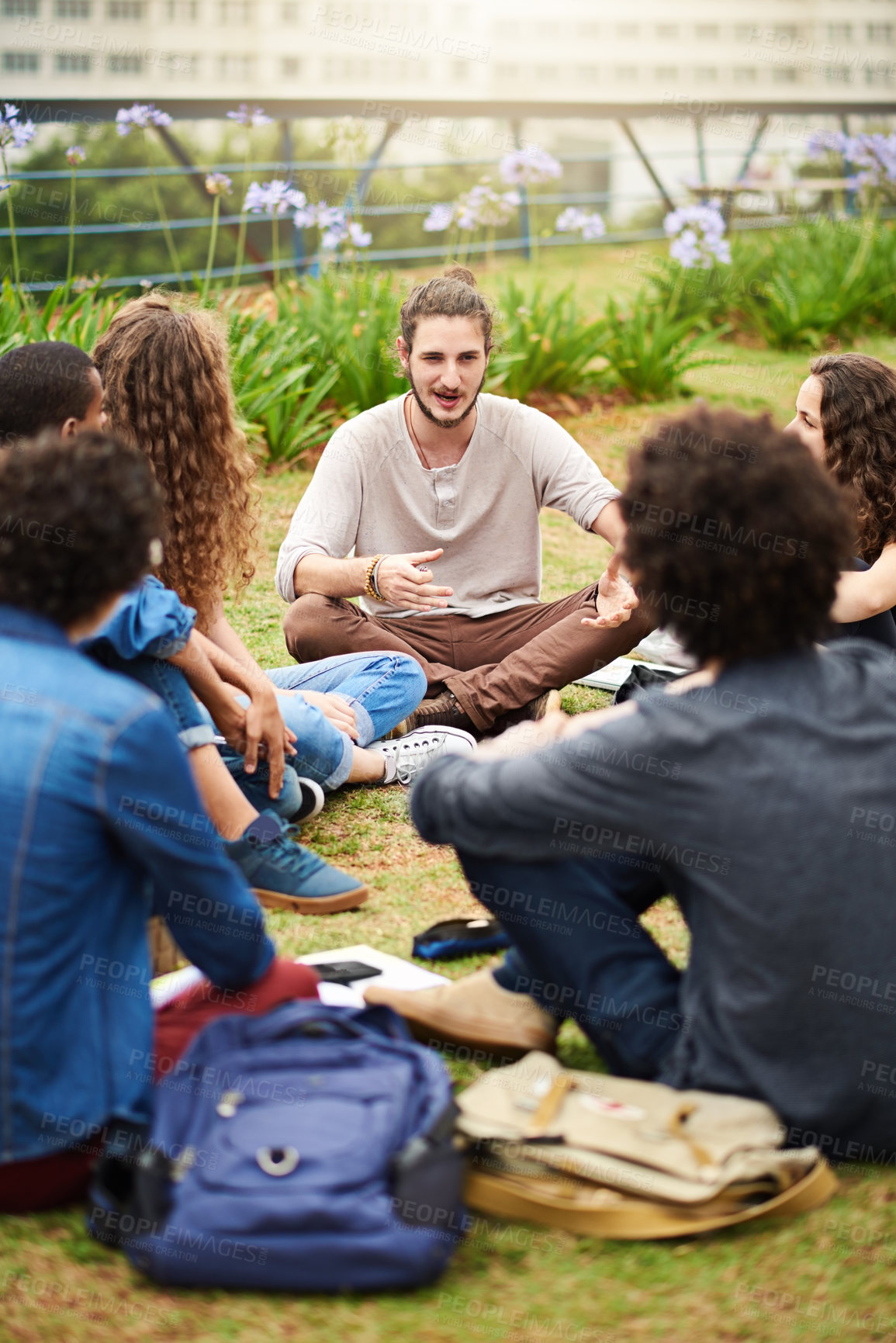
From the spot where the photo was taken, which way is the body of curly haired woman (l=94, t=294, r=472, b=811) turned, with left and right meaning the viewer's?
facing to the right of the viewer

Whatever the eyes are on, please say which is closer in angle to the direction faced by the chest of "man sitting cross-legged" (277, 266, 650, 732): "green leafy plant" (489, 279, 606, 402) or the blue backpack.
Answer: the blue backpack

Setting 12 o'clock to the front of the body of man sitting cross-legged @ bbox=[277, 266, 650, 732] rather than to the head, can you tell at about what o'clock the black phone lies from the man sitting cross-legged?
The black phone is roughly at 12 o'clock from the man sitting cross-legged.

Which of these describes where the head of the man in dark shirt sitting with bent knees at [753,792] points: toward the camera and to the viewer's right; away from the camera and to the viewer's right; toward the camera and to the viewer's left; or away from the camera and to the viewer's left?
away from the camera and to the viewer's left

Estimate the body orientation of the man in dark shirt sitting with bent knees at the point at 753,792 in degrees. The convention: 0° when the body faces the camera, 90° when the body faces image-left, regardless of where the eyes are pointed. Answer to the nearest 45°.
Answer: approximately 135°

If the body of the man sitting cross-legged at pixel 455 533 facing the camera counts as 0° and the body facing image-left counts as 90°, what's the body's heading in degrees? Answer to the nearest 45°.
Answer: approximately 0°

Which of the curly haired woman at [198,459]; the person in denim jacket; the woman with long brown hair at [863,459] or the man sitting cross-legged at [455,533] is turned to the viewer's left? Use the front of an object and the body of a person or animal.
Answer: the woman with long brown hair

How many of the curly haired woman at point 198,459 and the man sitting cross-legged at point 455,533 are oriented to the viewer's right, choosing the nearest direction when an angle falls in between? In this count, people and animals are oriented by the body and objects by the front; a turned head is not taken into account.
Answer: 1

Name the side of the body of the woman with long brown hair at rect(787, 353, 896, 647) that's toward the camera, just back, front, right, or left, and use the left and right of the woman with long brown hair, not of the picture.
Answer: left

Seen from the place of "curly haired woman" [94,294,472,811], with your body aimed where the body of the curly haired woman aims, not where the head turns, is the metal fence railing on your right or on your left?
on your left

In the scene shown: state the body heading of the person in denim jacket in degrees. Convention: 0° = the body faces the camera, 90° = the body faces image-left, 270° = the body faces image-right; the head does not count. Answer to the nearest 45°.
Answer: approximately 225°
